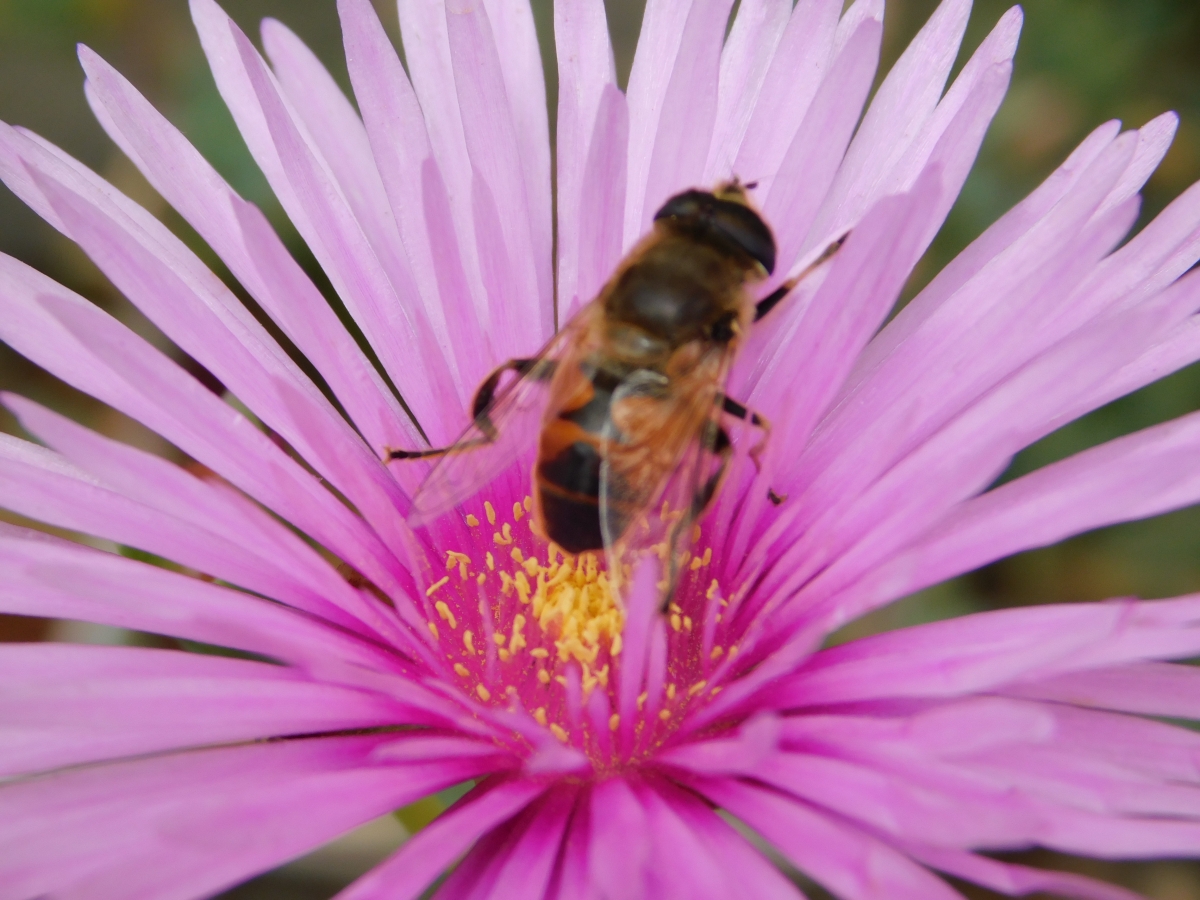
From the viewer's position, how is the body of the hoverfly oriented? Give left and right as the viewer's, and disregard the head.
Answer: facing away from the viewer and to the right of the viewer
